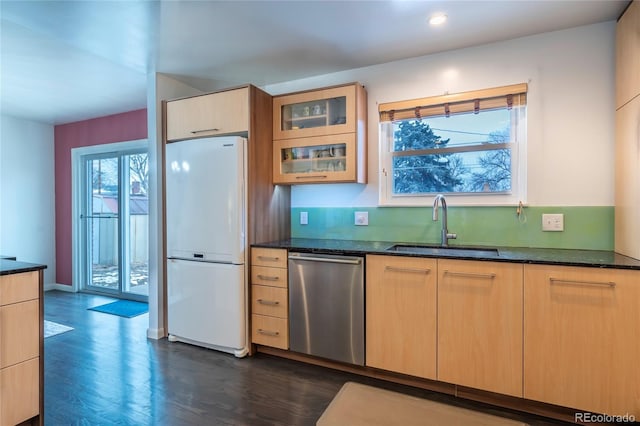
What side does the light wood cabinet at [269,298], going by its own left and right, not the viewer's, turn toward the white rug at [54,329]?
right

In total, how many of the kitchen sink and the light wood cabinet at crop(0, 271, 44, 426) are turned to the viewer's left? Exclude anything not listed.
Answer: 0

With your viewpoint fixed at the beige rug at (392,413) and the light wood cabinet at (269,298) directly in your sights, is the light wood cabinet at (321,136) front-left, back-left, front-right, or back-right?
front-right

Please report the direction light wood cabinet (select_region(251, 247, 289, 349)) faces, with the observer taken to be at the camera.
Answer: facing the viewer and to the left of the viewer

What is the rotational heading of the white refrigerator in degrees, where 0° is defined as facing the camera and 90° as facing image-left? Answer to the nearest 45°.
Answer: approximately 45°

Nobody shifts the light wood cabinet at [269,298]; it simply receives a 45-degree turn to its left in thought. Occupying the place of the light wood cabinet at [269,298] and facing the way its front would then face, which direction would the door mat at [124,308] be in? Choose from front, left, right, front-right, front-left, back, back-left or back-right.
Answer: back-right

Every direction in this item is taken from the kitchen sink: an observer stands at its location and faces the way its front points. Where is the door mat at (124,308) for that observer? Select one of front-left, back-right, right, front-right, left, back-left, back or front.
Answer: right

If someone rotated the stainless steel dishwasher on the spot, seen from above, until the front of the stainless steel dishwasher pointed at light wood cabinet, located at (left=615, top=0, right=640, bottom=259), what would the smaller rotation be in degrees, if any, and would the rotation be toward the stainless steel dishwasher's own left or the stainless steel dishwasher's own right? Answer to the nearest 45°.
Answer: approximately 135° to the stainless steel dishwasher's own left

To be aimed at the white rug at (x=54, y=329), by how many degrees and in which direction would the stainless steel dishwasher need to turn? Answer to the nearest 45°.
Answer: approximately 45° to its right

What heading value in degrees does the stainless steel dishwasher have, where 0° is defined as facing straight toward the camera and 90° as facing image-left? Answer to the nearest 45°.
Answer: approximately 45°

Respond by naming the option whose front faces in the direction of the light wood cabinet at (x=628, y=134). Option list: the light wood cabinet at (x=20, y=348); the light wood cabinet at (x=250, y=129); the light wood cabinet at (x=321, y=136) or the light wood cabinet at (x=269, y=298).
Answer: the light wood cabinet at (x=20, y=348)

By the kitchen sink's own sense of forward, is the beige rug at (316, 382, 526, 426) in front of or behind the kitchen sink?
in front

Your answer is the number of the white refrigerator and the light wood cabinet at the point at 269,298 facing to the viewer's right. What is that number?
0

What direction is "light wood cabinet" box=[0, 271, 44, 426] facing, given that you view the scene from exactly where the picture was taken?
facing the viewer and to the right of the viewer

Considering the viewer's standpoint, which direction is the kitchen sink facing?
facing the viewer
